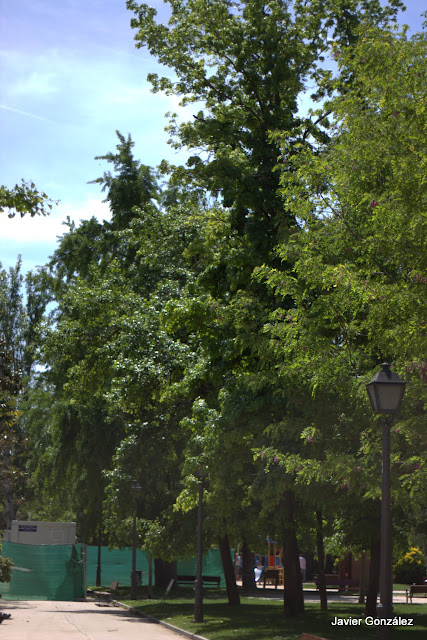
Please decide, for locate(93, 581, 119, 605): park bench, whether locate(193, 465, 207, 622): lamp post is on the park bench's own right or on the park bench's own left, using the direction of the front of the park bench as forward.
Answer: on the park bench's own left

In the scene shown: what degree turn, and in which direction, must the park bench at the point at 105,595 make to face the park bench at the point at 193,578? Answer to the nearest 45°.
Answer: approximately 135° to its right

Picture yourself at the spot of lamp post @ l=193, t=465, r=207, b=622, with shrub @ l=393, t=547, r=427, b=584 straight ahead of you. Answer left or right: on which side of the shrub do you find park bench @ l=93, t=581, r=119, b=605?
left

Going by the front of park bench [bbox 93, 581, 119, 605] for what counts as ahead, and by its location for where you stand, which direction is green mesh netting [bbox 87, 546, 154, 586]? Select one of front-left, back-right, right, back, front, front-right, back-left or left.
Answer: right

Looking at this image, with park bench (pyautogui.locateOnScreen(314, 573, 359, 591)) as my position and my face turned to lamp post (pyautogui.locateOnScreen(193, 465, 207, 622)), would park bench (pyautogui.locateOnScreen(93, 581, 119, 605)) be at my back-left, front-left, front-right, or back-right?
front-right

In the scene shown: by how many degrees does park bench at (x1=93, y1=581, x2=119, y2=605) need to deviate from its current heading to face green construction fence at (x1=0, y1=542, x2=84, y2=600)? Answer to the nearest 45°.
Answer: approximately 45° to its right

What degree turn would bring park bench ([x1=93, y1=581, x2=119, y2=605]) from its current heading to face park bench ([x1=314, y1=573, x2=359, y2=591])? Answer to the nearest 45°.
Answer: approximately 135° to its right

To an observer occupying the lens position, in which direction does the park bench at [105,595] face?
facing to the left of the viewer

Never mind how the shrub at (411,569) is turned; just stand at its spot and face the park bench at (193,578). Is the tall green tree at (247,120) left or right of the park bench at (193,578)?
left
